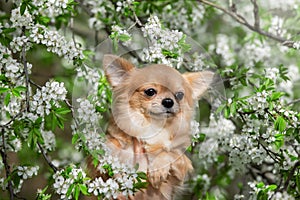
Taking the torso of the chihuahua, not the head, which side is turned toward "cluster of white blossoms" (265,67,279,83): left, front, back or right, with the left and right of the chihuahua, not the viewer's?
left

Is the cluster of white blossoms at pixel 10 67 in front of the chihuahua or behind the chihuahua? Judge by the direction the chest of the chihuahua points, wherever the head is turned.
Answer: behind

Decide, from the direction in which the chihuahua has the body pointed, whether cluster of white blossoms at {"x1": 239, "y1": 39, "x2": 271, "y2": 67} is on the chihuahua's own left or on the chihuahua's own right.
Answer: on the chihuahua's own left

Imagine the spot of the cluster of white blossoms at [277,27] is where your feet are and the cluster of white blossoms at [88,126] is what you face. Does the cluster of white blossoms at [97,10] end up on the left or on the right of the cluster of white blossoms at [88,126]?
right

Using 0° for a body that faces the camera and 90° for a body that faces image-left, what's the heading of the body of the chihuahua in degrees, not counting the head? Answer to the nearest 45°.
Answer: approximately 315°

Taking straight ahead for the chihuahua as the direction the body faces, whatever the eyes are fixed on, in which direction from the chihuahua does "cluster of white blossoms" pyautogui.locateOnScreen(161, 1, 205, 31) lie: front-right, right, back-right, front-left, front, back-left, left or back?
back-left
